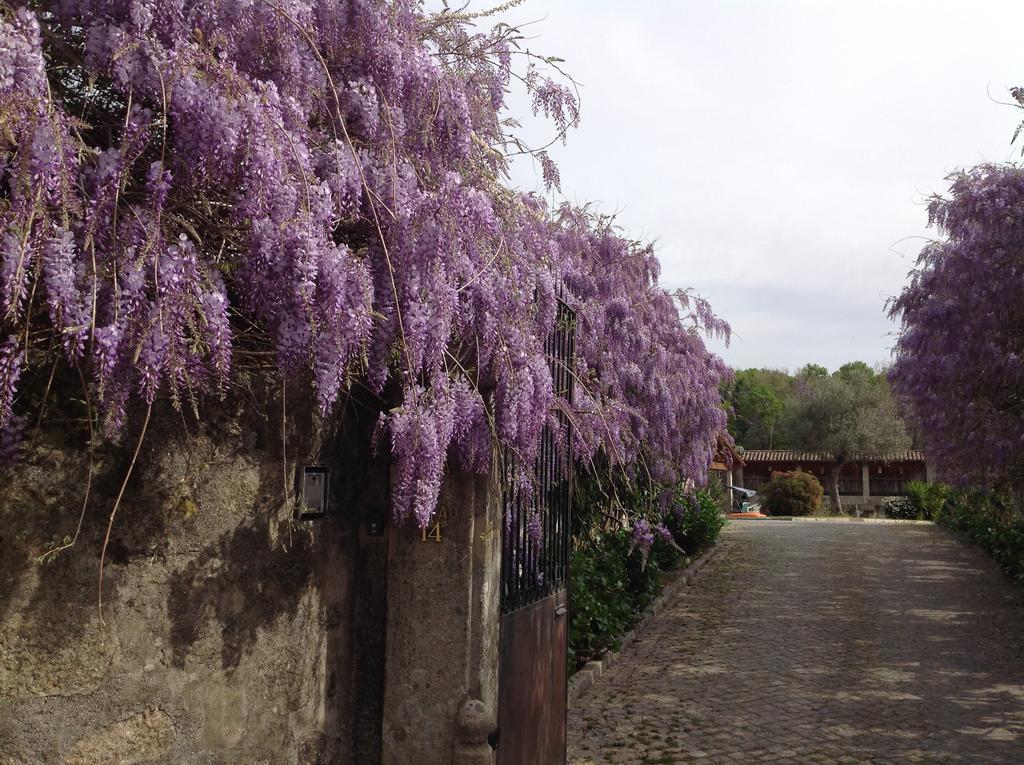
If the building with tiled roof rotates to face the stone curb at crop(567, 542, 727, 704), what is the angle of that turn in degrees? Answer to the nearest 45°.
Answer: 0° — it already faces it

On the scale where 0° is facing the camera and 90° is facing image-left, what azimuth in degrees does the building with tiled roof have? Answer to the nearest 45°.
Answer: approximately 0°

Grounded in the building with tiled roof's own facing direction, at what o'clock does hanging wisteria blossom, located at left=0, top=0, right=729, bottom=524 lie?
The hanging wisteria blossom is roughly at 12 o'clock from the building with tiled roof.

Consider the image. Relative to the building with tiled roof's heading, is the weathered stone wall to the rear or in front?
in front

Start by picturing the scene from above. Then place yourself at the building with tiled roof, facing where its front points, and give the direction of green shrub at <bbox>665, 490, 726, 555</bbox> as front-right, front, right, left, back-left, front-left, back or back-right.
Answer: front

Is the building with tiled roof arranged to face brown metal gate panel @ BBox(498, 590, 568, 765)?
yes

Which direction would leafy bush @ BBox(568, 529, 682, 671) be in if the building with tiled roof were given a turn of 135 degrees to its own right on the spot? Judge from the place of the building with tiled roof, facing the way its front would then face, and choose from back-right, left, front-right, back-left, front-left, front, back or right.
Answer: back-left

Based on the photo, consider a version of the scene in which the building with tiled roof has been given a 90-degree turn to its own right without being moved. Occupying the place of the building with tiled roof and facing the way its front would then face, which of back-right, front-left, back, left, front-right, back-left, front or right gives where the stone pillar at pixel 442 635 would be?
left

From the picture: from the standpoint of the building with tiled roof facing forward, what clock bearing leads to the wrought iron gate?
The wrought iron gate is roughly at 12 o'clock from the building with tiled roof.

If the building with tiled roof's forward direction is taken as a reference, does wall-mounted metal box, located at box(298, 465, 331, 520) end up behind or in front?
in front

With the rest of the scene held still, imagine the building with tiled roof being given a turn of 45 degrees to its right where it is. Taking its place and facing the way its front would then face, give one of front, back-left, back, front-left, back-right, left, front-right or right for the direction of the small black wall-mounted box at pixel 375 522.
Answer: front-left
